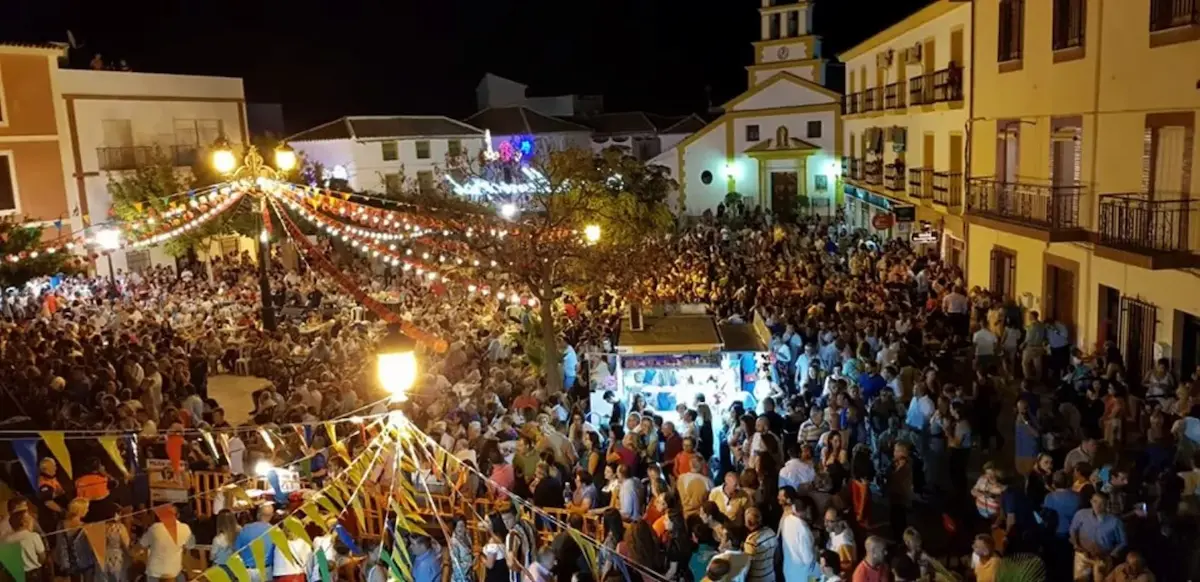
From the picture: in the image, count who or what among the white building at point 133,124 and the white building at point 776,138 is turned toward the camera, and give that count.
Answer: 2

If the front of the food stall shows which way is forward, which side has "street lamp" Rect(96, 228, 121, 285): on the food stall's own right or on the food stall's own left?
on the food stall's own right

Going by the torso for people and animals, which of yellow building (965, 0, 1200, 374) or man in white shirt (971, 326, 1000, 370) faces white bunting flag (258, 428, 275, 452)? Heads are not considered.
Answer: the yellow building

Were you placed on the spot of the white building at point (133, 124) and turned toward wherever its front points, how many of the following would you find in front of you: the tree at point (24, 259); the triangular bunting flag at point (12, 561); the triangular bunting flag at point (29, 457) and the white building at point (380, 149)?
3

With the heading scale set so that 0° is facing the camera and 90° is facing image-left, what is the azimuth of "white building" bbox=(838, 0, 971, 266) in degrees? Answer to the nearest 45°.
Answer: approximately 45°

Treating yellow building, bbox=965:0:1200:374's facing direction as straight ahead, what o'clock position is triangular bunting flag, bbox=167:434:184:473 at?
The triangular bunting flag is roughly at 12 o'clock from the yellow building.
